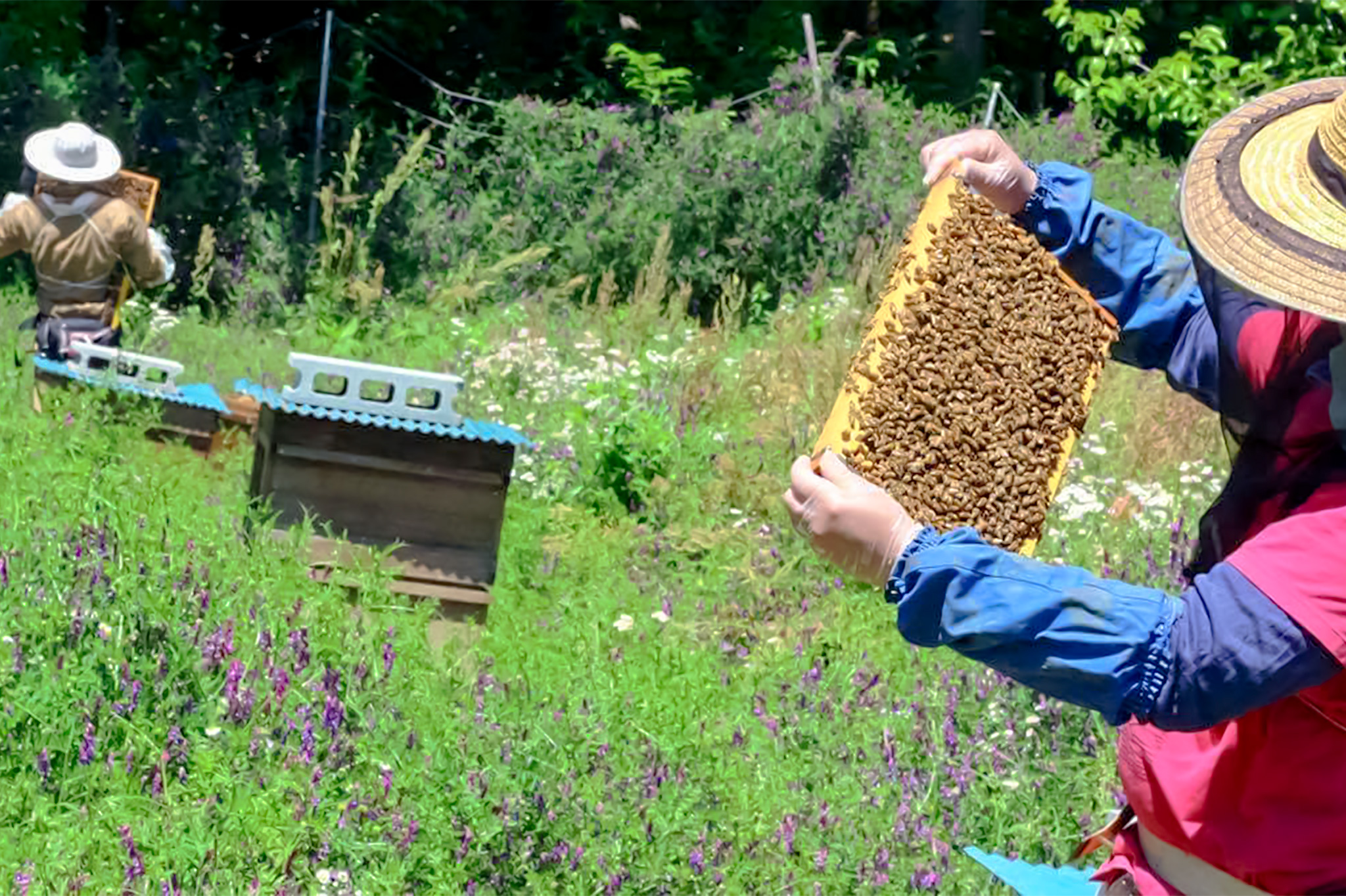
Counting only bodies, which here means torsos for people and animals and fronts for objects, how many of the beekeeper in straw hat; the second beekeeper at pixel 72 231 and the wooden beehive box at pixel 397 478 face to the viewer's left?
1

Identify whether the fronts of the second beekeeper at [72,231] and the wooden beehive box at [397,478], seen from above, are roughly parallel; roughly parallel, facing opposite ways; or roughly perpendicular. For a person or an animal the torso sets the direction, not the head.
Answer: roughly parallel, facing opposite ways

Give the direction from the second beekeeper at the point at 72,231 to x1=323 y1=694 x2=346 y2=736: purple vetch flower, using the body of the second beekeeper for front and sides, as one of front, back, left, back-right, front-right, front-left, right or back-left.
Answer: back

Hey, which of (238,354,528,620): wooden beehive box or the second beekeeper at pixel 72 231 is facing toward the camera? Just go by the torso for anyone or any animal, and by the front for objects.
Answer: the wooden beehive box

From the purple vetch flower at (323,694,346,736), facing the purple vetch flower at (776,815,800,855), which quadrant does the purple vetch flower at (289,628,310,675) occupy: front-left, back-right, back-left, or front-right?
back-left

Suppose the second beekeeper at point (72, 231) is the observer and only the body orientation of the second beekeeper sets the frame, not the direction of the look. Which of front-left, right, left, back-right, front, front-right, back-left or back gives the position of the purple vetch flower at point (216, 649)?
back

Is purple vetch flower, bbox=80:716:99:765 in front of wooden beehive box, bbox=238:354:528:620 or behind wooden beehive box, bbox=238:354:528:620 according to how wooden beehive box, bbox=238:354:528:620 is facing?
in front

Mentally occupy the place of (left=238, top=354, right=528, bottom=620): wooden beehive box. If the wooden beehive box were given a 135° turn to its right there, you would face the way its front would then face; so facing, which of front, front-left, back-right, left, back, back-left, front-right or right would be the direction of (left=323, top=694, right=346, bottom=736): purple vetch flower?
back-left

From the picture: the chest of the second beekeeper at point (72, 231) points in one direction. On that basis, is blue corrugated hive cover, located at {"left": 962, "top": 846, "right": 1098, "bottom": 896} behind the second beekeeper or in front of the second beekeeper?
behind

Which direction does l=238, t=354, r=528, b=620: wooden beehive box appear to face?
toward the camera

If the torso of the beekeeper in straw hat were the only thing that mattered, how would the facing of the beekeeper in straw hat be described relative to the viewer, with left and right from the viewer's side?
facing to the left of the viewer

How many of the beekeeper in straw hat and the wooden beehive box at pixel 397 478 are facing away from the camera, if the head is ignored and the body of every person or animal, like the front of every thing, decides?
0

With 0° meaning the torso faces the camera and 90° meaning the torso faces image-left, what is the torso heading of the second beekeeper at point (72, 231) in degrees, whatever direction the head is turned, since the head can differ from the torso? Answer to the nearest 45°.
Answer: approximately 180°
